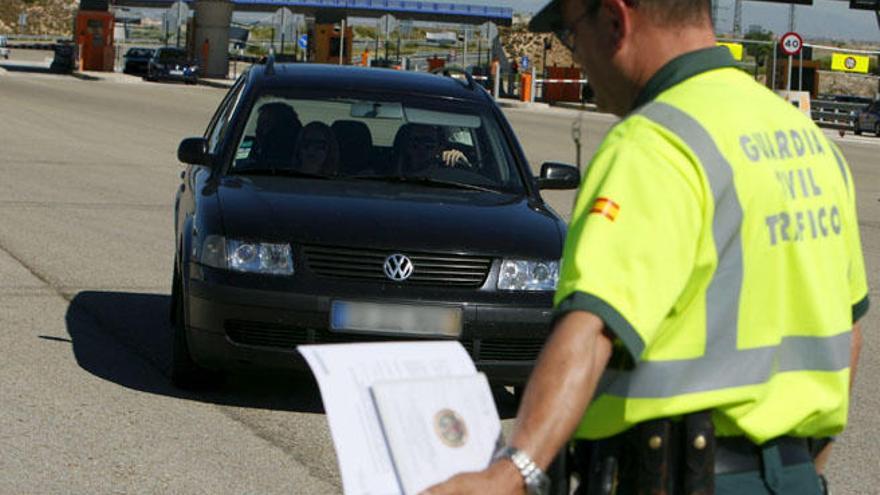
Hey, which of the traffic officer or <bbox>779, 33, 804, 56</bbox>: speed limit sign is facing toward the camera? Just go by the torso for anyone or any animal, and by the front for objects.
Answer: the speed limit sign

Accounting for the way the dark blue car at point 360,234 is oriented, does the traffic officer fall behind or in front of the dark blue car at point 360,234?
in front

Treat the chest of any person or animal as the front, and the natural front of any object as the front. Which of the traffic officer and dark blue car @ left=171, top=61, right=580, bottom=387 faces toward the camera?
the dark blue car

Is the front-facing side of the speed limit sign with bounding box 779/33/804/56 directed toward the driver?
yes

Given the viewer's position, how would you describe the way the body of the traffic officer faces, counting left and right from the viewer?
facing away from the viewer and to the left of the viewer

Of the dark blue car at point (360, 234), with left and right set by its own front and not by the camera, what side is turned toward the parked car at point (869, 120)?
back

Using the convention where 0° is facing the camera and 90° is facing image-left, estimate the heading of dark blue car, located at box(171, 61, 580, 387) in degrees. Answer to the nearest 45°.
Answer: approximately 0°

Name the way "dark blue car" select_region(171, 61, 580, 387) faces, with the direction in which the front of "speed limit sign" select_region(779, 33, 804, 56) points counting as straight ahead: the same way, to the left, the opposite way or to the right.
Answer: the same way

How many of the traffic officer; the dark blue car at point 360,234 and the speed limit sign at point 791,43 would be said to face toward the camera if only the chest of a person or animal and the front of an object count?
2

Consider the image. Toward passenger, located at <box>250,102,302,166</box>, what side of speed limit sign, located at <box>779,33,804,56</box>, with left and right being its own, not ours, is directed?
front

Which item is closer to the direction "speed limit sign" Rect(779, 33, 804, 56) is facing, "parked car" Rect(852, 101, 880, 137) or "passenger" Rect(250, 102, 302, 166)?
the passenger

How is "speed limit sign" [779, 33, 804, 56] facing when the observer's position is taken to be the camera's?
facing the viewer

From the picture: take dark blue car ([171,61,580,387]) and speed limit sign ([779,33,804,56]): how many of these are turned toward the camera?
2

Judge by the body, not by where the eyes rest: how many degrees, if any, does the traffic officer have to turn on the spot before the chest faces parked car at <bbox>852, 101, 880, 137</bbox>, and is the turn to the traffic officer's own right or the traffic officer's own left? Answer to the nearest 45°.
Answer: approximately 45° to the traffic officer's own right

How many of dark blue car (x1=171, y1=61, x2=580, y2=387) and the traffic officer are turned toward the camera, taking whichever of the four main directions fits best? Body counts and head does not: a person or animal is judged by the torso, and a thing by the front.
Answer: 1

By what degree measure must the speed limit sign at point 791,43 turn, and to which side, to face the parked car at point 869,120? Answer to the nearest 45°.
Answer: approximately 135° to its left
